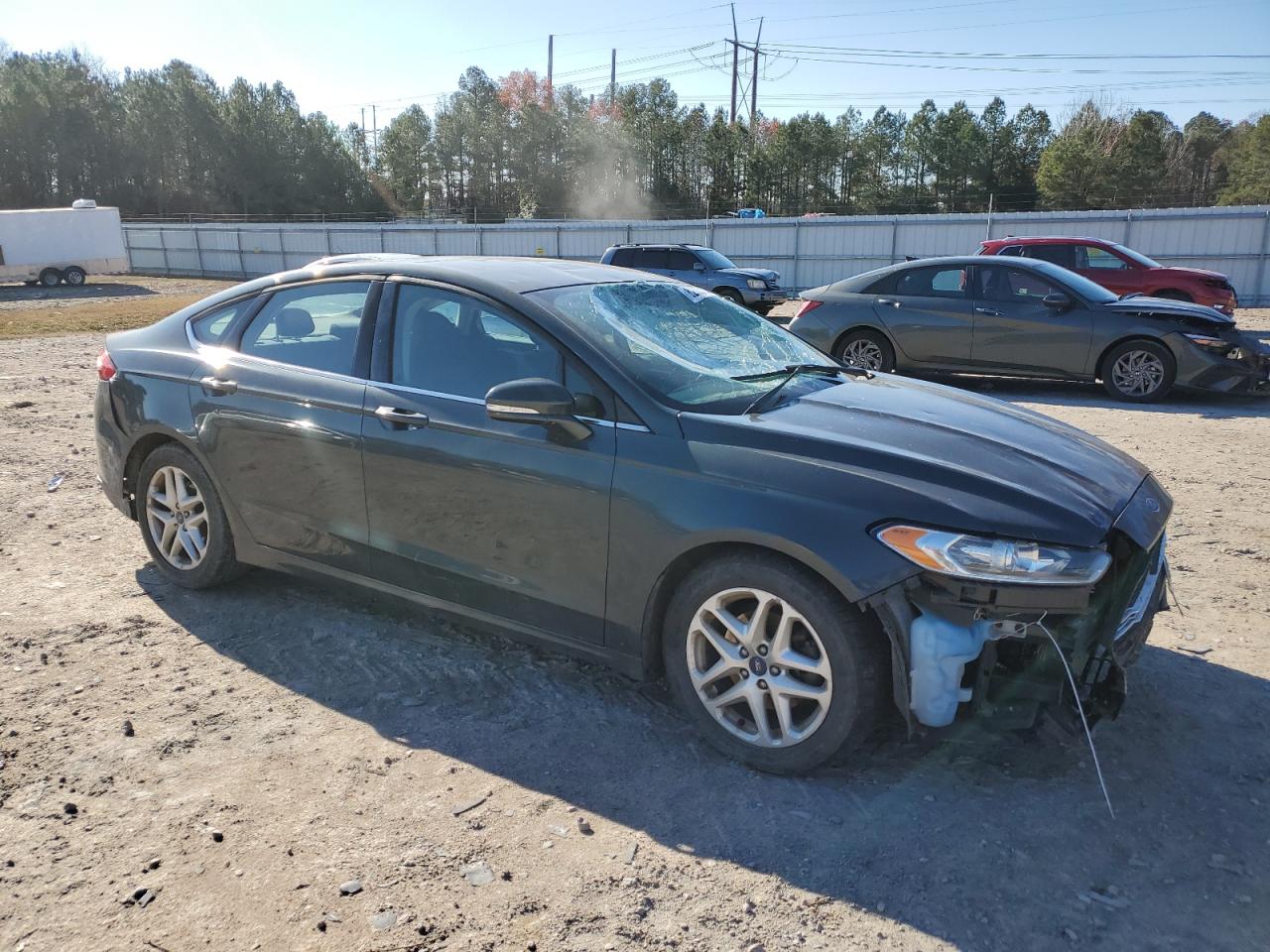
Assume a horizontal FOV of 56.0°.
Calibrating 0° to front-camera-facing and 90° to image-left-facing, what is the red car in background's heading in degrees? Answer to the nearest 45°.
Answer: approximately 270°

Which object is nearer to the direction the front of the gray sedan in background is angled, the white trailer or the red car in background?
the red car in background

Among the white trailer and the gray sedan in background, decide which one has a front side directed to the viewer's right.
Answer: the gray sedan in background

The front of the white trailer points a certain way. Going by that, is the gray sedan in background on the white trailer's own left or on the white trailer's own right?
on the white trailer's own left

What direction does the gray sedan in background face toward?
to the viewer's right

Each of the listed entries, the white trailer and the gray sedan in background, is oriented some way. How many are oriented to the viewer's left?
1

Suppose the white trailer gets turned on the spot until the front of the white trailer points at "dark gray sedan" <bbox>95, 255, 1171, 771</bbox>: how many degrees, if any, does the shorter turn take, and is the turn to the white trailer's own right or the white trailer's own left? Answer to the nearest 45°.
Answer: approximately 90° to the white trailer's own left

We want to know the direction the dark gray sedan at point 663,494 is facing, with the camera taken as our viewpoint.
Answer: facing the viewer and to the right of the viewer

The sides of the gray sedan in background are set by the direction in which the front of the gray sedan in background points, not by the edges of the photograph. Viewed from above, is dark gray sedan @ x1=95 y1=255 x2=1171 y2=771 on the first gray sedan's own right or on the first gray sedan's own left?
on the first gray sedan's own right

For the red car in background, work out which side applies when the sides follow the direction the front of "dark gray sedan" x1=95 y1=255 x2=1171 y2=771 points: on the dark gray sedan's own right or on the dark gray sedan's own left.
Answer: on the dark gray sedan's own left

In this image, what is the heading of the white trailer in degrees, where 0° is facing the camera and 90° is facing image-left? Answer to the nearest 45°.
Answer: approximately 90°

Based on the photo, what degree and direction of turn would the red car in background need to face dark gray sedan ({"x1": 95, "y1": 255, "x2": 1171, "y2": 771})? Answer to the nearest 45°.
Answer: approximately 90° to its right
